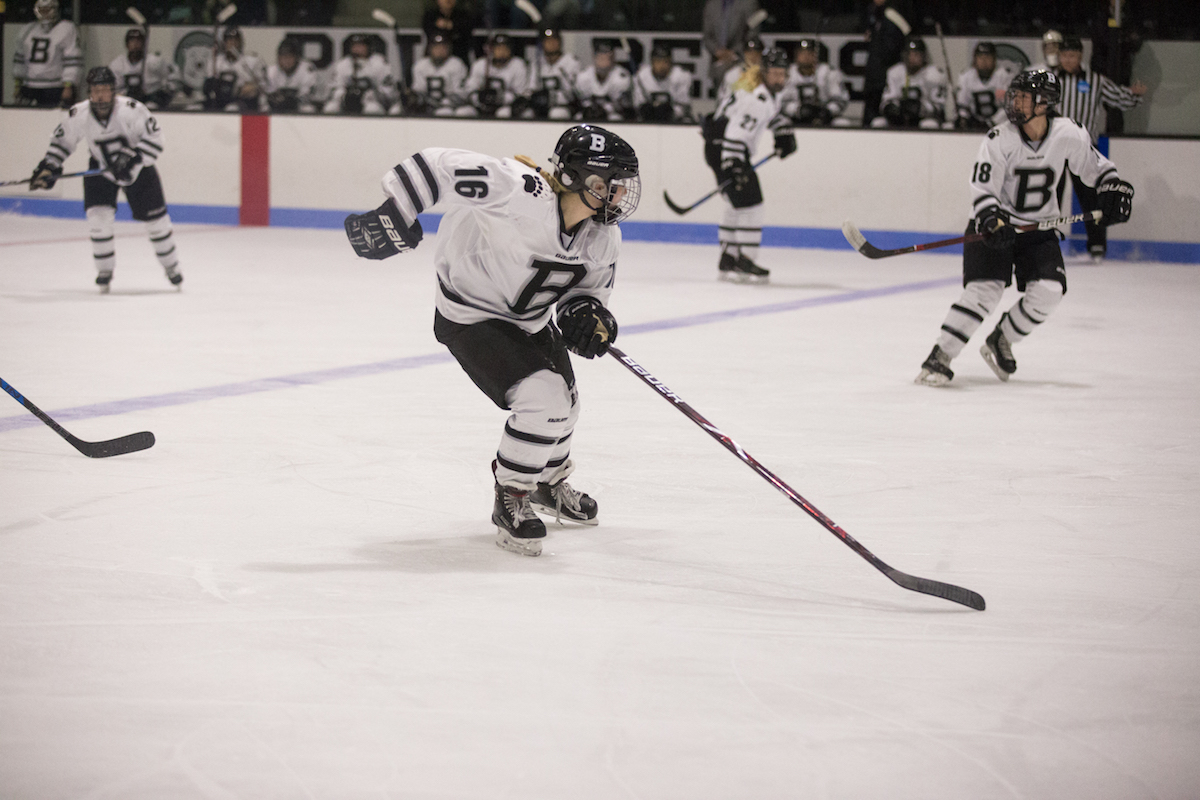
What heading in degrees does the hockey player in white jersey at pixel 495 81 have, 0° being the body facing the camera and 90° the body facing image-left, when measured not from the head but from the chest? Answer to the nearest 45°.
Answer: approximately 0°

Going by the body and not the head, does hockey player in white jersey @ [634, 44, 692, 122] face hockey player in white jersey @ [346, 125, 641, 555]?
yes

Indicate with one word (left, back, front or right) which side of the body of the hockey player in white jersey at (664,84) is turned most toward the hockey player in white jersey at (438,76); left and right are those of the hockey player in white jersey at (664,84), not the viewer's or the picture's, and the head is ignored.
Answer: right

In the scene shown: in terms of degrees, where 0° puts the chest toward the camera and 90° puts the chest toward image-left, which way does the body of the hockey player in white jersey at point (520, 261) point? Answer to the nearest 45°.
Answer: approximately 315°

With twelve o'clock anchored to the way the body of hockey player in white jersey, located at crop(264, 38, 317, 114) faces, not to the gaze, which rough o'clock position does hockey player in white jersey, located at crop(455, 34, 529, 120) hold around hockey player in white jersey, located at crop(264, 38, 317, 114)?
hockey player in white jersey, located at crop(455, 34, 529, 120) is roughly at 10 o'clock from hockey player in white jersey, located at crop(264, 38, 317, 114).

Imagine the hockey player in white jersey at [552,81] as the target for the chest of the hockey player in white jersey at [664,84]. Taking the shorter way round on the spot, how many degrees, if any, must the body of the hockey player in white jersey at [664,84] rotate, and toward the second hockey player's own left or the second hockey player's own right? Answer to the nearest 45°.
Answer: approximately 90° to the second hockey player's own right

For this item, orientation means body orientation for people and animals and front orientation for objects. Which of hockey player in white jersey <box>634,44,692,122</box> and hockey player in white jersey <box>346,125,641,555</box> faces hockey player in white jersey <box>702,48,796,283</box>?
hockey player in white jersey <box>634,44,692,122</box>

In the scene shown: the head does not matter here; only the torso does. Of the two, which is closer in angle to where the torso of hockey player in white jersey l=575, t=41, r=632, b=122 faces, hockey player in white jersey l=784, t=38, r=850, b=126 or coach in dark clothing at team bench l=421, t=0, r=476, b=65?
the hockey player in white jersey
